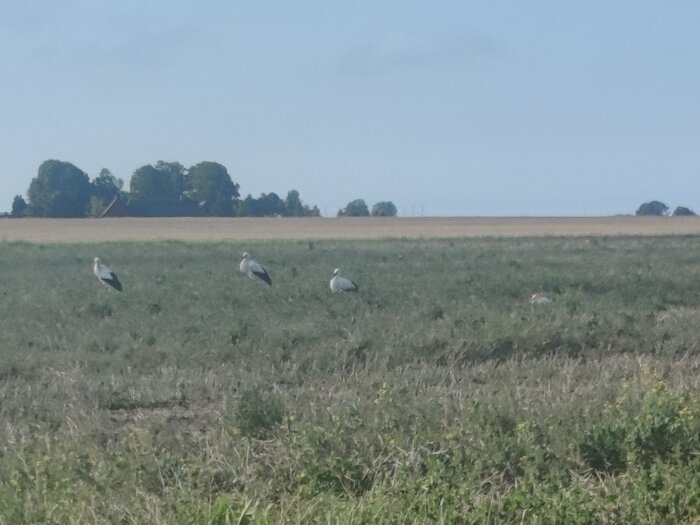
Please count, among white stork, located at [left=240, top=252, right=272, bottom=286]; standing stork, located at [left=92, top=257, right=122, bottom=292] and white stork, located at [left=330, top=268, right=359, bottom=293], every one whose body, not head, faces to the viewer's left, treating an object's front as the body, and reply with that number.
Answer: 3

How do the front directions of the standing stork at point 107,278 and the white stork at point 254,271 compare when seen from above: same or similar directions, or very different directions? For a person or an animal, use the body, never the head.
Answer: same or similar directions

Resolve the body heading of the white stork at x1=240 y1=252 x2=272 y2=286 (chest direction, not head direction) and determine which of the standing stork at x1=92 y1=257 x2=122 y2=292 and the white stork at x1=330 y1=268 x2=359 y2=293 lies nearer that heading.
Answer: the standing stork

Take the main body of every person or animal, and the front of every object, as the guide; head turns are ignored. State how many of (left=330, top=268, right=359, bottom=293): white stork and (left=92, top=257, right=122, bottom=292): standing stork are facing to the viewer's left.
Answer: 2

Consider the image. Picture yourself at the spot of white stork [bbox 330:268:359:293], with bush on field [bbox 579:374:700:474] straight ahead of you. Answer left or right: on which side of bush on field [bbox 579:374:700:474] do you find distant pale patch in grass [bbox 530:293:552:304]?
left

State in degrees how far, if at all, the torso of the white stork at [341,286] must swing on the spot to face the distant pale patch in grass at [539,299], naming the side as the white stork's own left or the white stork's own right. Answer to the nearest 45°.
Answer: approximately 135° to the white stork's own left

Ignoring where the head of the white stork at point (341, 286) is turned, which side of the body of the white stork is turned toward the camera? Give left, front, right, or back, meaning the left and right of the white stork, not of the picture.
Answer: left

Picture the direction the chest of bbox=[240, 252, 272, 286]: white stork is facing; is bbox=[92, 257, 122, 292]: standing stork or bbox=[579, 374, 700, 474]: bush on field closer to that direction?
the standing stork

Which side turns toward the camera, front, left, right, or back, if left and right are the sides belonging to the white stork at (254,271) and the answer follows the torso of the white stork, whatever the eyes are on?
left

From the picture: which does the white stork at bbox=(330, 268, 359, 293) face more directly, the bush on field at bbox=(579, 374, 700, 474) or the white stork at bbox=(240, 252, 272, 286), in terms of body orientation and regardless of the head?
the white stork

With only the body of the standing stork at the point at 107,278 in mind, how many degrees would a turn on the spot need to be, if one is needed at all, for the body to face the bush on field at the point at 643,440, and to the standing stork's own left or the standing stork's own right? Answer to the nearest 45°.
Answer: approximately 90° to the standing stork's own left

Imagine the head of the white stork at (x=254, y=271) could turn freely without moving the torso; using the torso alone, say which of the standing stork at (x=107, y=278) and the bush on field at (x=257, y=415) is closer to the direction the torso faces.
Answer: the standing stork

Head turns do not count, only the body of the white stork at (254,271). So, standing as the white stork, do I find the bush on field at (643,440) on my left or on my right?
on my left

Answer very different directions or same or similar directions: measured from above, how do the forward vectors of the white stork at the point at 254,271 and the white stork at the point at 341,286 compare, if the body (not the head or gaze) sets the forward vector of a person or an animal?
same or similar directions

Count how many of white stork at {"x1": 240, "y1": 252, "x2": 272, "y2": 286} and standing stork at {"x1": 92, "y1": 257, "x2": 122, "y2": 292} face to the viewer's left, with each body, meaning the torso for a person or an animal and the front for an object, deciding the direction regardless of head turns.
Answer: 2

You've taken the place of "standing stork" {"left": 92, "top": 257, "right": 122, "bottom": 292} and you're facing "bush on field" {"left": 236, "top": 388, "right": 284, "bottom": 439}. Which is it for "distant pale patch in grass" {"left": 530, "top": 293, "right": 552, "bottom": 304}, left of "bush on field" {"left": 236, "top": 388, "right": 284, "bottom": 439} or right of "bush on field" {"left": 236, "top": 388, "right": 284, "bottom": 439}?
left

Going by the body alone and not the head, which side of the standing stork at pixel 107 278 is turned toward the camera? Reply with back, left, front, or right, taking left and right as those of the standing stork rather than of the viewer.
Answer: left

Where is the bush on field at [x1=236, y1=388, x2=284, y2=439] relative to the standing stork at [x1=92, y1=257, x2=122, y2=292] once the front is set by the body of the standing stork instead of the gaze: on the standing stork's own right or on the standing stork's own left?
on the standing stork's own left

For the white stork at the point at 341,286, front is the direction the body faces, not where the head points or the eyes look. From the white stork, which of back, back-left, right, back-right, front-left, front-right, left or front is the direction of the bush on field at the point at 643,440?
left

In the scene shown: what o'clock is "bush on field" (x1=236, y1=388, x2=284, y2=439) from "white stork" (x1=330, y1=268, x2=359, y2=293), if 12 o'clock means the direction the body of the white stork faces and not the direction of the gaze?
The bush on field is roughly at 9 o'clock from the white stork.
